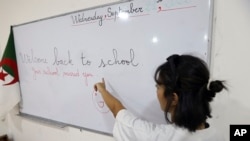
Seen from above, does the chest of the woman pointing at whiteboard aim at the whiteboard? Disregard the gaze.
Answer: yes

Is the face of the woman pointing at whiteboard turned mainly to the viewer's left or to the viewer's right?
to the viewer's left

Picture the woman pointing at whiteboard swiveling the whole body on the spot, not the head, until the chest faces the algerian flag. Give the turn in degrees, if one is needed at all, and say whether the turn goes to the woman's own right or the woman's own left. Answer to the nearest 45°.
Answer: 0° — they already face it

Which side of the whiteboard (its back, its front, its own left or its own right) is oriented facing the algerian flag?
right

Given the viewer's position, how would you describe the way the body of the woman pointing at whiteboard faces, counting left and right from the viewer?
facing away from the viewer and to the left of the viewer

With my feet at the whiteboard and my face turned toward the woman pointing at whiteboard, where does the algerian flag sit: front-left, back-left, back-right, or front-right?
back-right

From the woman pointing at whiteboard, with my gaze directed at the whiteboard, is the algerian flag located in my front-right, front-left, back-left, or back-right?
front-left

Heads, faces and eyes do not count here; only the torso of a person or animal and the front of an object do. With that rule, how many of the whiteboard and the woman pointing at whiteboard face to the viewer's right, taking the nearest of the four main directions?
0
